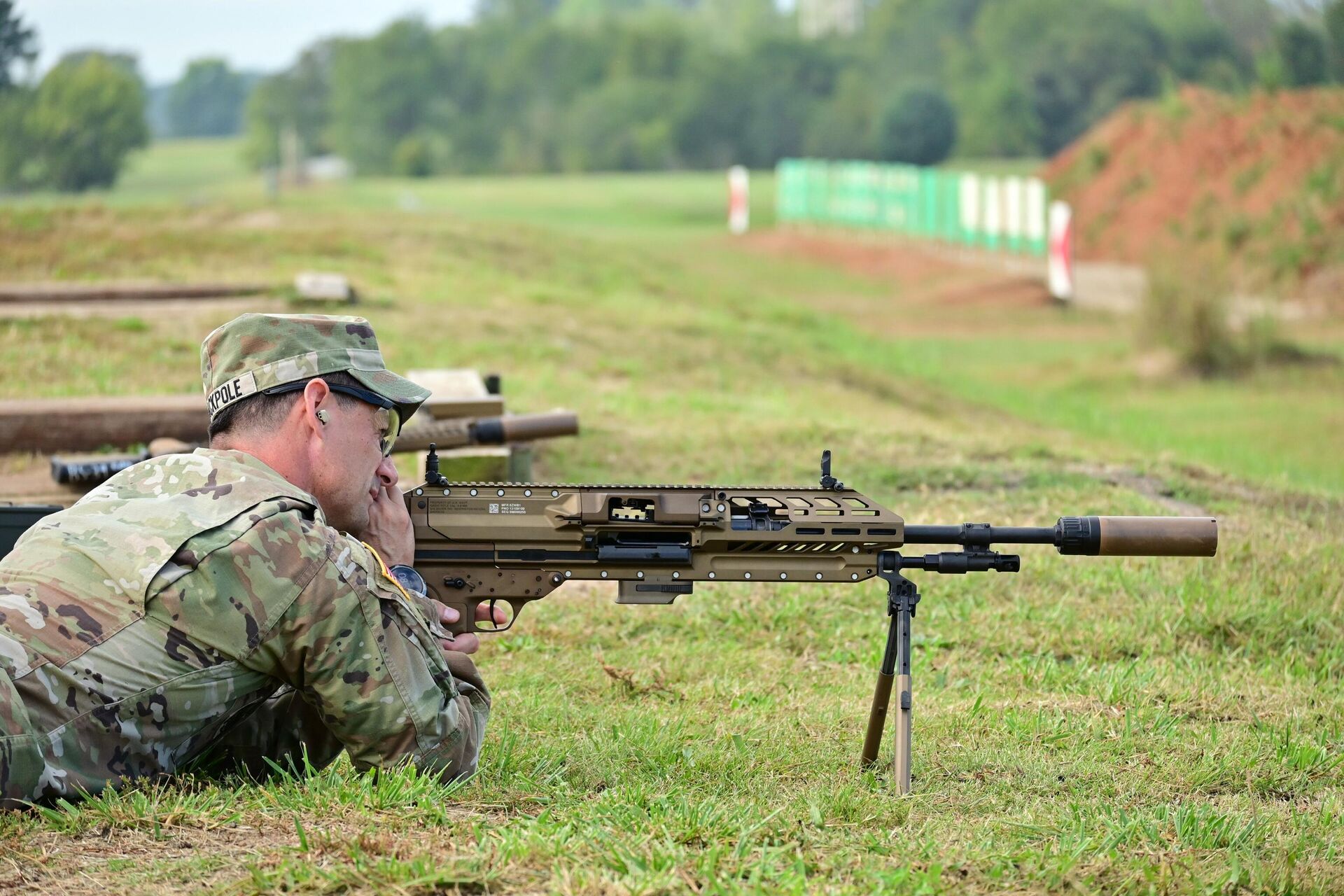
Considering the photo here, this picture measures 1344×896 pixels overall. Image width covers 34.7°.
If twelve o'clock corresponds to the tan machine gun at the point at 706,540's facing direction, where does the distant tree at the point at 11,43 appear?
The distant tree is roughly at 8 o'clock from the tan machine gun.

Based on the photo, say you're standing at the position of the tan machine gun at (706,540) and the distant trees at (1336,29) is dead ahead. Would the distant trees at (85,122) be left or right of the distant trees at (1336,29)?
left

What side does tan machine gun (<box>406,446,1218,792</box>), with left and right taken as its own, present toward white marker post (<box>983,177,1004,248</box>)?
left

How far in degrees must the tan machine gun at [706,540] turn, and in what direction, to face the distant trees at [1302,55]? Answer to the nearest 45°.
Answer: approximately 90° to its left

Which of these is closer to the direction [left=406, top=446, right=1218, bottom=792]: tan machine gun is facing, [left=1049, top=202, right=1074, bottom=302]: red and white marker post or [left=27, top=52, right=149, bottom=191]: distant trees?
the red and white marker post

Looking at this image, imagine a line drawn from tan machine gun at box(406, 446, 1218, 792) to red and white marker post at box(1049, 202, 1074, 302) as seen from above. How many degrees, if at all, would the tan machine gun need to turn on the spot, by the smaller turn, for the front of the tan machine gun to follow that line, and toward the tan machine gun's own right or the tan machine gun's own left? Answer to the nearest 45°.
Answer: approximately 90° to the tan machine gun's own left

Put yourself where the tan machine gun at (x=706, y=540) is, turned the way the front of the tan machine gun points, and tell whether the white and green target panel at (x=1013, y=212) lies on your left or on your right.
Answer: on your left

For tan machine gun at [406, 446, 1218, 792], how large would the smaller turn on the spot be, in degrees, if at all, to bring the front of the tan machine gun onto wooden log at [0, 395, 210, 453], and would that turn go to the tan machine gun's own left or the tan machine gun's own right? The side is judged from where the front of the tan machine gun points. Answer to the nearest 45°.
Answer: approximately 135° to the tan machine gun's own left

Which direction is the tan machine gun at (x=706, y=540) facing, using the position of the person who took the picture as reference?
facing to the right of the viewer
